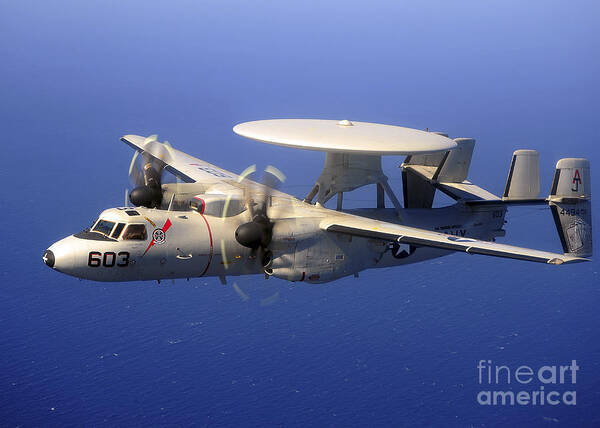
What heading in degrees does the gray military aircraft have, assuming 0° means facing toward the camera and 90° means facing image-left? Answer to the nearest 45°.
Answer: approximately 45°
